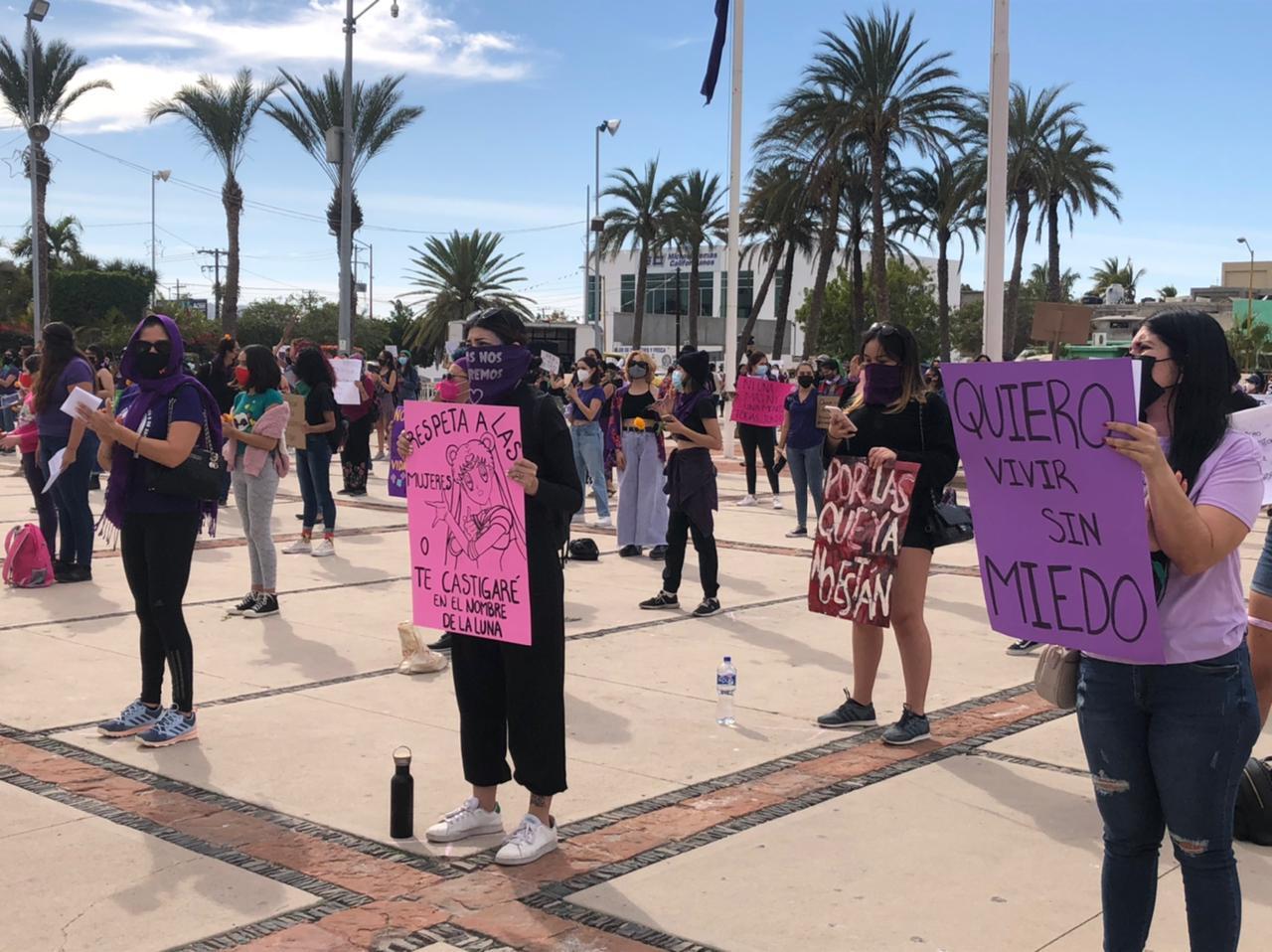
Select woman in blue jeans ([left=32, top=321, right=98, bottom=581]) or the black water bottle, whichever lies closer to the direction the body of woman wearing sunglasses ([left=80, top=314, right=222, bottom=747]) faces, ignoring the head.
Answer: the black water bottle

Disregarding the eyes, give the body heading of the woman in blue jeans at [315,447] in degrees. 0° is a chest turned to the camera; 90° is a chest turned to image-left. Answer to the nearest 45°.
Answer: approximately 90°

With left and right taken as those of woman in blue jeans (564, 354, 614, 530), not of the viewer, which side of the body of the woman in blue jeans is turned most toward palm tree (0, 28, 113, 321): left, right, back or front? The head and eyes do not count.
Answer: right

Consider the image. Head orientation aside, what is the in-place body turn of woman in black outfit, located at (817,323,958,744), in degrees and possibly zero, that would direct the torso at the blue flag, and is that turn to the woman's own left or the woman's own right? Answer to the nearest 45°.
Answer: approximately 135° to the woman's own right

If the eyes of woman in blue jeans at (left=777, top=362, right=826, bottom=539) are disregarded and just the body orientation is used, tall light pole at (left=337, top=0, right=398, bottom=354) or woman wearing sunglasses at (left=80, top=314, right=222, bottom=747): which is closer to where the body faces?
the woman wearing sunglasses

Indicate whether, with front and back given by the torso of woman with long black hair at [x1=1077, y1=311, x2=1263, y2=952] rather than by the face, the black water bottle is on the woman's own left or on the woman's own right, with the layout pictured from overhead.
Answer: on the woman's own right
